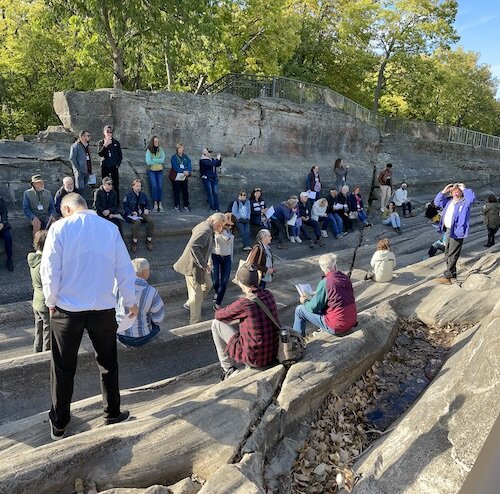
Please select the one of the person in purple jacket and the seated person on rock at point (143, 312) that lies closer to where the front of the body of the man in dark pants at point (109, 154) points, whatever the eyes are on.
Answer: the seated person on rock

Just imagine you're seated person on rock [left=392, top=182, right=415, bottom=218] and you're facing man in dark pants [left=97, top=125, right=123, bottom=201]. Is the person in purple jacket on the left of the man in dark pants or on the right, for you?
left

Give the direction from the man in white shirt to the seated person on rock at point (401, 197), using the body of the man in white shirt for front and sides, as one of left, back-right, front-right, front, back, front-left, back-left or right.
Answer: front-right

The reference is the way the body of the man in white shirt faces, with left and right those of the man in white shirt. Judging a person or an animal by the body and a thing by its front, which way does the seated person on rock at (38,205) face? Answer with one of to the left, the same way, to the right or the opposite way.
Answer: the opposite way

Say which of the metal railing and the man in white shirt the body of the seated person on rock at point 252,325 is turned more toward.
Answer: the metal railing

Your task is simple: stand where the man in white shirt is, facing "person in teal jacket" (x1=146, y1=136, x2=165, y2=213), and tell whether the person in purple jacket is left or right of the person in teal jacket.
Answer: right

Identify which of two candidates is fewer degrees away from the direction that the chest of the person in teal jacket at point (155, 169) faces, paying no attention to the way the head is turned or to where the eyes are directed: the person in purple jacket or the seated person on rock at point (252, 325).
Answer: the seated person on rock

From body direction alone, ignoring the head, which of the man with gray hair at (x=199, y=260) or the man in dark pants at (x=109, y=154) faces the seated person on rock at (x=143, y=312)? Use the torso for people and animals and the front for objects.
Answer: the man in dark pants
